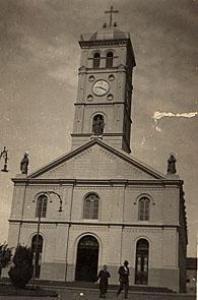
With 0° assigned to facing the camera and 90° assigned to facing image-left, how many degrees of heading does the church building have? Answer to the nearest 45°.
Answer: approximately 0°
